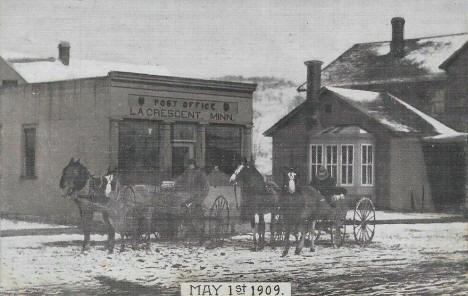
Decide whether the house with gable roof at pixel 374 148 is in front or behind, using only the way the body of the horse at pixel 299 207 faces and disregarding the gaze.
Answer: behind

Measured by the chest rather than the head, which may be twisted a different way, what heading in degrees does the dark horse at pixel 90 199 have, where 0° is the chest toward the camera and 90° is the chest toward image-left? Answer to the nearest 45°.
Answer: approximately 45°

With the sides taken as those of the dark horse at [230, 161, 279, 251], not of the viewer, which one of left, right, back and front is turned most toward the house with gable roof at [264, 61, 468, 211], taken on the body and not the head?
back

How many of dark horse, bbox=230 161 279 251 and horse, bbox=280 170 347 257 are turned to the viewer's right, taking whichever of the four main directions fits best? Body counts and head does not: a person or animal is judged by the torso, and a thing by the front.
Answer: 0

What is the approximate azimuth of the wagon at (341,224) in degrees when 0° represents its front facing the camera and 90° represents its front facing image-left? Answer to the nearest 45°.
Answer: approximately 45°

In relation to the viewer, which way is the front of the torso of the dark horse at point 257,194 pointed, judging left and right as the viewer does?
facing the viewer and to the left of the viewer

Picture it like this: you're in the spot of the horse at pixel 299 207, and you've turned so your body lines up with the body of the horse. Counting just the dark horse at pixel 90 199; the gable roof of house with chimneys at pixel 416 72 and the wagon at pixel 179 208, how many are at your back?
1

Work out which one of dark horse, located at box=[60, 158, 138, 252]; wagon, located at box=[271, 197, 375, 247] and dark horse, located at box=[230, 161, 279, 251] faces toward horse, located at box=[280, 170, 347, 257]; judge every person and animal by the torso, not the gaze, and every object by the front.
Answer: the wagon

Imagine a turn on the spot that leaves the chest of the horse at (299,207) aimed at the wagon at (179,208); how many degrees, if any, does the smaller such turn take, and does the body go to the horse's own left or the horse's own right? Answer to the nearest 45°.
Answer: approximately 45° to the horse's own right

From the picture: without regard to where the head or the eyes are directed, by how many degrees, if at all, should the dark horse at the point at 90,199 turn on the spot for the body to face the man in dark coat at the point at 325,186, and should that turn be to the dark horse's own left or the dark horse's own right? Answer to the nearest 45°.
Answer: approximately 135° to the dark horse's own left

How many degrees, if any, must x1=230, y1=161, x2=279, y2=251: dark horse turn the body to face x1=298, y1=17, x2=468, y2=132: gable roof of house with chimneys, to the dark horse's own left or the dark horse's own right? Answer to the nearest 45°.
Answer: approximately 180°

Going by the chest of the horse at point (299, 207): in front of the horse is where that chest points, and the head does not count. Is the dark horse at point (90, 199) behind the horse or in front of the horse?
in front
